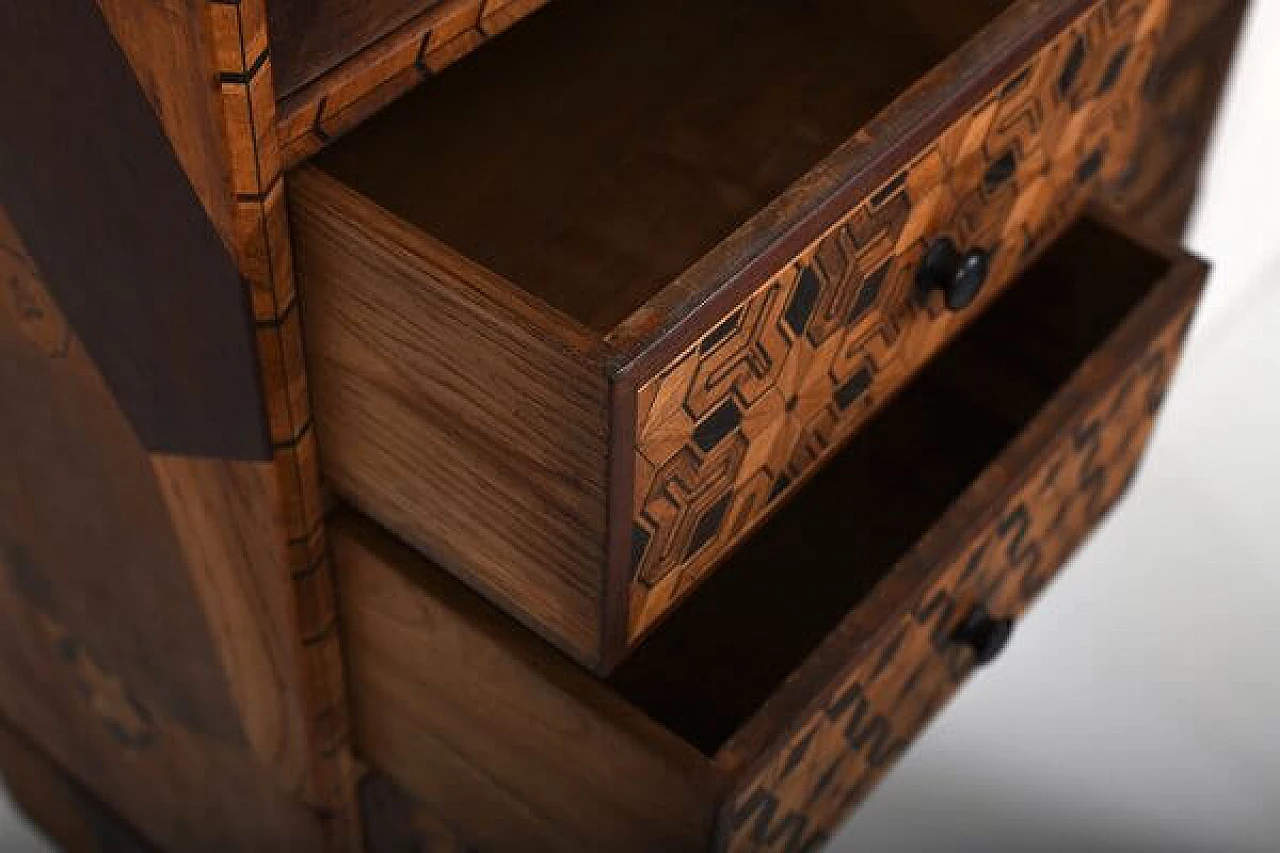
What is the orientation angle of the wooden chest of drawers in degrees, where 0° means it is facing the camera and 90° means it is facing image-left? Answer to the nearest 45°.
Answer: approximately 315°
